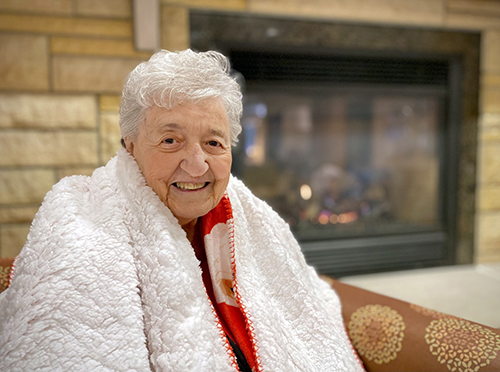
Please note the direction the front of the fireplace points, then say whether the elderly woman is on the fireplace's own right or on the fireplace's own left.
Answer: on the fireplace's own right

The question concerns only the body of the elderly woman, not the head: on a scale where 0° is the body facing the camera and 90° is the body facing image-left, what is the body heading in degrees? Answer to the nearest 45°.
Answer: approximately 315°

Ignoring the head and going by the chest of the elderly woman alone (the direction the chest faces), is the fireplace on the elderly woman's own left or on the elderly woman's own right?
on the elderly woman's own left

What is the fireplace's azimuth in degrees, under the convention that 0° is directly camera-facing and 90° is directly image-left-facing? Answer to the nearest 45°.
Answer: approximately 315°
